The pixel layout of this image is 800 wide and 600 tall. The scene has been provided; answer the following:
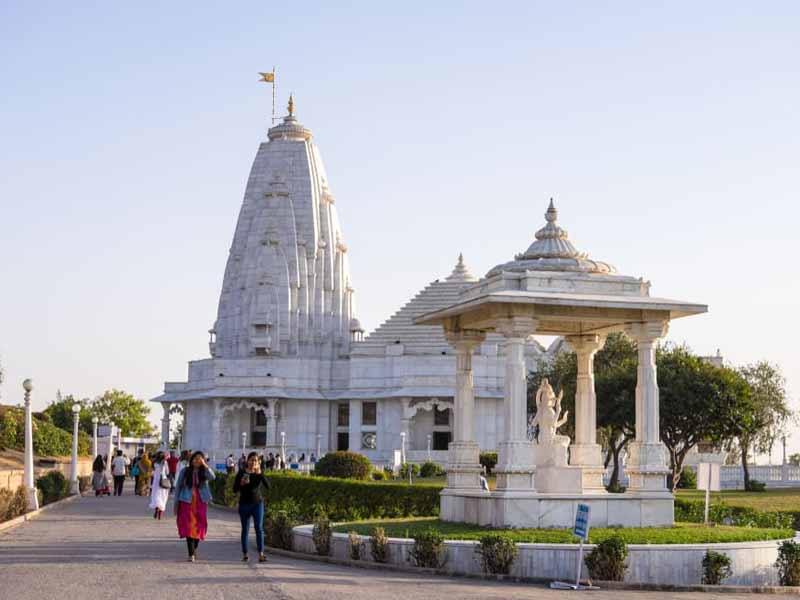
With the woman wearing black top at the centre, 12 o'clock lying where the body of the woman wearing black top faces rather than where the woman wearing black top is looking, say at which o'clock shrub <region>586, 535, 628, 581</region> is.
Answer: The shrub is roughly at 10 o'clock from the woman wearing black top.

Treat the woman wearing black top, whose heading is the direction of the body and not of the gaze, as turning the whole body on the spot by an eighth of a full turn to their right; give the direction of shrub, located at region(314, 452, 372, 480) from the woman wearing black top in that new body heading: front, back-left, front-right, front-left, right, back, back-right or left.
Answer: back-right

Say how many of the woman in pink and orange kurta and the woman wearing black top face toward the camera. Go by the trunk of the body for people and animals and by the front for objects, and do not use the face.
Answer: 2

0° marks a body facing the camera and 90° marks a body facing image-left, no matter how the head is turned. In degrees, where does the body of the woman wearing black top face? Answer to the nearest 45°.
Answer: approximately 0°

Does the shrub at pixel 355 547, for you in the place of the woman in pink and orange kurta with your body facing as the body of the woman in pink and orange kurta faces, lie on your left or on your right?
on your left

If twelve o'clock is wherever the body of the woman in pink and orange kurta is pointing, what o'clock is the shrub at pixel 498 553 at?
The shrub is roughly at 10 o'clock from the woman in pink and orange kurta.

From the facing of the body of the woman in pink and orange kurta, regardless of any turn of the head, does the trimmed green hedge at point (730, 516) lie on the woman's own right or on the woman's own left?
on the woman's own left
